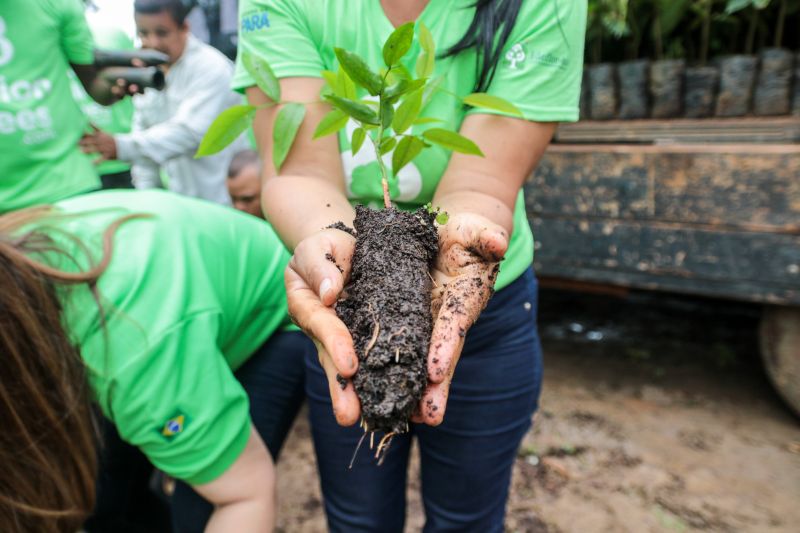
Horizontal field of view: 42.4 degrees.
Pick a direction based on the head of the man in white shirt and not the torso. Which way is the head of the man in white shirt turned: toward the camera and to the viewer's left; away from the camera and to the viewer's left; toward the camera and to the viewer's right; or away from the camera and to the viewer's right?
toward the camera and to the viewer's left

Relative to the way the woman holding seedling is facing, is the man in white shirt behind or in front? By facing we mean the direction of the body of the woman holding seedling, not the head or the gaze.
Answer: behind

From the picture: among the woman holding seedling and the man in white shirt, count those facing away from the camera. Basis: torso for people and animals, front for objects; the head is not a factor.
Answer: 0

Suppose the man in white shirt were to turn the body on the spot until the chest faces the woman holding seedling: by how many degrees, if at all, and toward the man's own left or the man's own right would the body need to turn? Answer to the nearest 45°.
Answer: approximately 45° to the man's own left

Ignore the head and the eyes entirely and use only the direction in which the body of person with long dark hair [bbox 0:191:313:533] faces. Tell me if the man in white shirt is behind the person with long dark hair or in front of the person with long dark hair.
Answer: behind

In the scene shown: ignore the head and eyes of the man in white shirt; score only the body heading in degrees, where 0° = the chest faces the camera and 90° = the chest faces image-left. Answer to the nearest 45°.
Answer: approximately 45°

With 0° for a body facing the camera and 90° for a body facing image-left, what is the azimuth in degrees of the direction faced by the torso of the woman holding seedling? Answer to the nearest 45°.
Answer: approximately 0°
